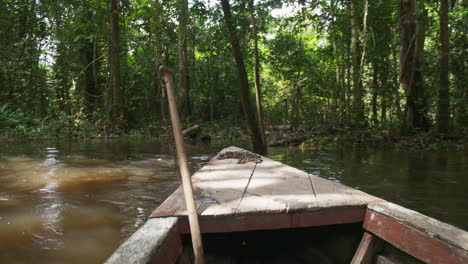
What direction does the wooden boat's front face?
away from the camera

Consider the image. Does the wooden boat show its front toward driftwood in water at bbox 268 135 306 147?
yes
